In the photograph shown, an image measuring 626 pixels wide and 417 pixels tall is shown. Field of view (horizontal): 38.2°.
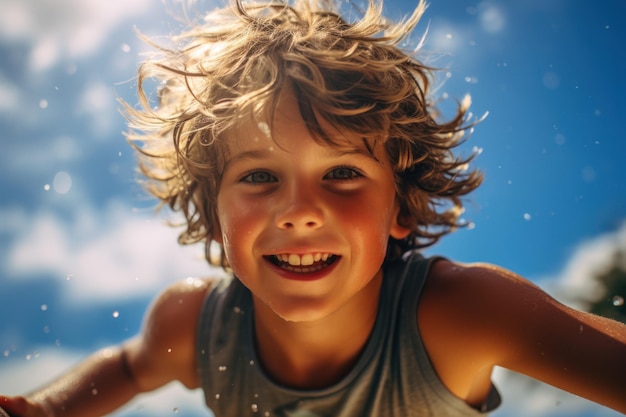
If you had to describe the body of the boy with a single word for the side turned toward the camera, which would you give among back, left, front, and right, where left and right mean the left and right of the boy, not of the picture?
front

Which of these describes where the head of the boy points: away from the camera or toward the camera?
toward the camera
